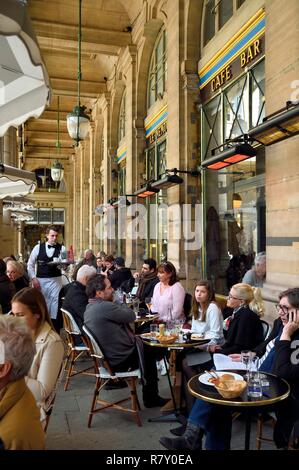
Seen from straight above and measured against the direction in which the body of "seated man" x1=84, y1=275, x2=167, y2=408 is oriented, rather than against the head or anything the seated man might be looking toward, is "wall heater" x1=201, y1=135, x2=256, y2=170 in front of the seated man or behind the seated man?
in front

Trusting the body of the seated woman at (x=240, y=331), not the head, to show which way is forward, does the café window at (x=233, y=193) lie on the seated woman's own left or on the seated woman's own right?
on the seated woman's own right

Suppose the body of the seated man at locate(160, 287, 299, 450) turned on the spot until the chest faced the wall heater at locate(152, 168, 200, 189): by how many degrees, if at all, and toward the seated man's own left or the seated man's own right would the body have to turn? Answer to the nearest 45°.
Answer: approximately 90° to the seated man's own right

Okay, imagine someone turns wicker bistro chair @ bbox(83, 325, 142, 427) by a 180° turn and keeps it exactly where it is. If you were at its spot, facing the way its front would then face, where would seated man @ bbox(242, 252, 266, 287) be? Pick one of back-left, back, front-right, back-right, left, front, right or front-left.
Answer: back-right

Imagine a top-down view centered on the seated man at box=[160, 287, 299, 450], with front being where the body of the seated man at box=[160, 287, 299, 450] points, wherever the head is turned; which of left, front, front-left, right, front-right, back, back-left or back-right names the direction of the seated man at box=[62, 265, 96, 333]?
front-right

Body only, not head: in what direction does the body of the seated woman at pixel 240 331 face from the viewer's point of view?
to the viewer's left

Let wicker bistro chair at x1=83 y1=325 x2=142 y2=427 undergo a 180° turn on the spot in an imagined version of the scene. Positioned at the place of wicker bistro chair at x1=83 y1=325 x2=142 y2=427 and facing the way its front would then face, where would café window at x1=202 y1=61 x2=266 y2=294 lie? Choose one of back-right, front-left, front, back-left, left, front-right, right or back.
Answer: back-right

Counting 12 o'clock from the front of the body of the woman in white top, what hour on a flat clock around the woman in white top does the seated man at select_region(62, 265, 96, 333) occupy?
The seated man is roughly at 2 o'clock from the woman in white top.

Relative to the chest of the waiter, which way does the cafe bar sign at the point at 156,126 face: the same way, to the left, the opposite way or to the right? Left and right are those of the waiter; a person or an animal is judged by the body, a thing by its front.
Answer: to the right

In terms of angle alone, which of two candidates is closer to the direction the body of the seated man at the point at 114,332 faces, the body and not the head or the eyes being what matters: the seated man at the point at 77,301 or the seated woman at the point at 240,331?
the seated woman

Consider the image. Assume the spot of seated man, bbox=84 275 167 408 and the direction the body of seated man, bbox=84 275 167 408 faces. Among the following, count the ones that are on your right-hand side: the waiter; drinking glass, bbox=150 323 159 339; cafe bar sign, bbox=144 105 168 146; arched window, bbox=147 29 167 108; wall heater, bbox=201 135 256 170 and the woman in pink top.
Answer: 0

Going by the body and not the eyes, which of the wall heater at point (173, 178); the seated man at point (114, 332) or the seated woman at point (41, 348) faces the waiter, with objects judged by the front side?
the wall heater
